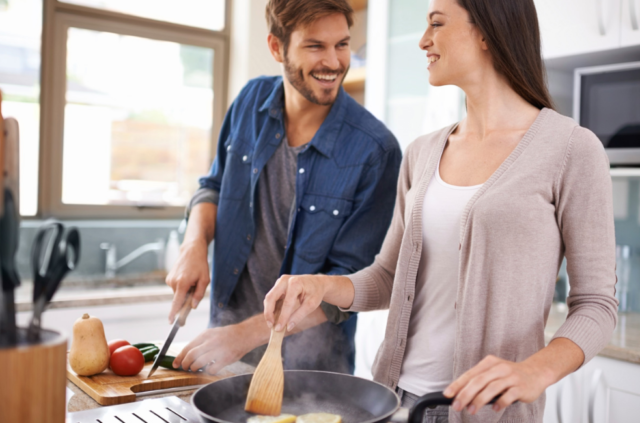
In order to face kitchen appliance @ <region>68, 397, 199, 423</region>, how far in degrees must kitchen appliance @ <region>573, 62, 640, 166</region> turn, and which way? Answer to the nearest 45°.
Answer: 0° — it already faces it

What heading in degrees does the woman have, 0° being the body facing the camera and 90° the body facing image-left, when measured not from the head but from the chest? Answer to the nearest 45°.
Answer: approximately 45°

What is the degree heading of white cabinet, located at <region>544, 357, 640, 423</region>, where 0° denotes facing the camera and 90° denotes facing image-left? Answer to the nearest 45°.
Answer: approximately 45°

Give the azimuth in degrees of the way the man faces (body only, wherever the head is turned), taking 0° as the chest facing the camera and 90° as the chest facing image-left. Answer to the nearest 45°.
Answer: approximately 45°

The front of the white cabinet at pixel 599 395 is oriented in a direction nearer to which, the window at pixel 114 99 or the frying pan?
the frying pan
